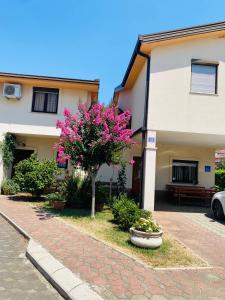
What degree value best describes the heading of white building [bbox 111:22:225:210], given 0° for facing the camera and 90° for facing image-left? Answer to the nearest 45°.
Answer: approximately 0°

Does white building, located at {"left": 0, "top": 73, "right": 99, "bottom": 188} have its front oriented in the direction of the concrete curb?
yes

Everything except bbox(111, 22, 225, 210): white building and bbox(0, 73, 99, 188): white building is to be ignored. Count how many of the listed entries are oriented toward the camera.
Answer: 2

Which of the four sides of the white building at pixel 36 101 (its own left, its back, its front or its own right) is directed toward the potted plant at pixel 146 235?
front

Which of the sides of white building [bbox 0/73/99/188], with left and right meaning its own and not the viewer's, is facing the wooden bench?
left

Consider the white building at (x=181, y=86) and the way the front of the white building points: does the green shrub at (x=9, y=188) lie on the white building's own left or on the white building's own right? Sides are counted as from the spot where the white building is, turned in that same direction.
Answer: on the white building's own right

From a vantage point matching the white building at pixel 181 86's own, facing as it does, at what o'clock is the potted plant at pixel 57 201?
The potted plant is roughly at 3 o'clock from the white building.

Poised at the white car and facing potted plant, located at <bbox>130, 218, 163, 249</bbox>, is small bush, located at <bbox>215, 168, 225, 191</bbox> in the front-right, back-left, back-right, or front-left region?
back-right

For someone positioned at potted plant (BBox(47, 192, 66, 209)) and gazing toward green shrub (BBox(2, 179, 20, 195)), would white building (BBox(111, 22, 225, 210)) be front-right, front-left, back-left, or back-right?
back-right
